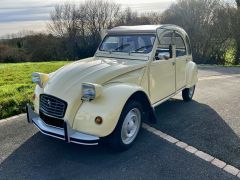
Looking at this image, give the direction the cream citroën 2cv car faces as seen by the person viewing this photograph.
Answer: facing the viewer and to the left of the viewer

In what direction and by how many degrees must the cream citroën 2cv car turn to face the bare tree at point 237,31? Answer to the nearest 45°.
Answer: approximately 180°

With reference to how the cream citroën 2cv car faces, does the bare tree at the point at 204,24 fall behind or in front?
behind
